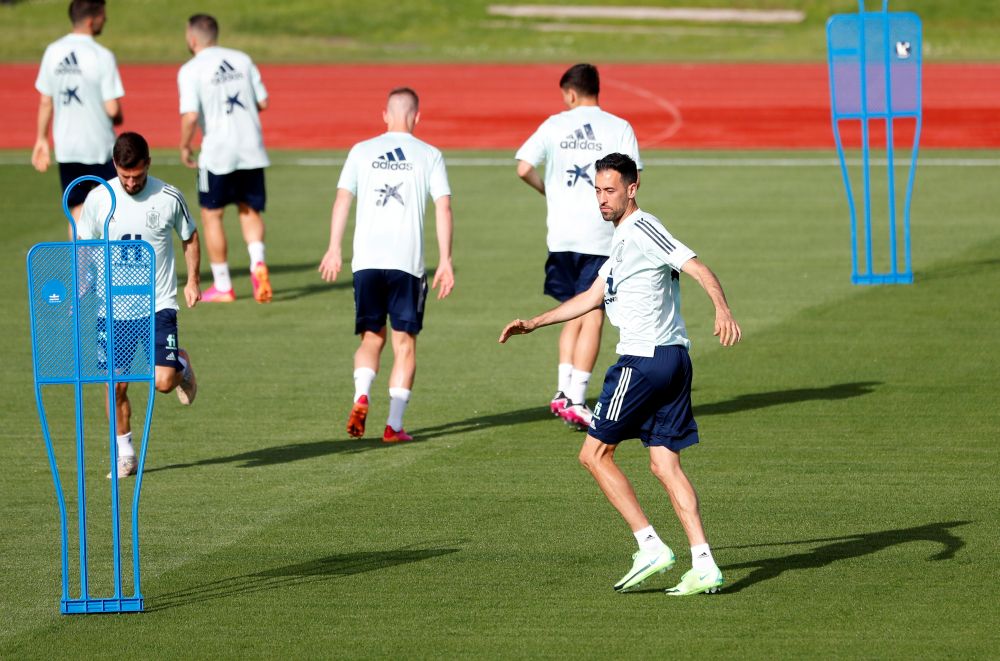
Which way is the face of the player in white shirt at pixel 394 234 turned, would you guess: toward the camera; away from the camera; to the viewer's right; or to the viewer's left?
away from the camera

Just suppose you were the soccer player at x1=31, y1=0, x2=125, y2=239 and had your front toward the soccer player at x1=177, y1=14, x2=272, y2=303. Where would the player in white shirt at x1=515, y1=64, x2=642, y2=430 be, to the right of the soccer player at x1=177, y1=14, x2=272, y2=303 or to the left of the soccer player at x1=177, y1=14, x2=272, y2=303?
right

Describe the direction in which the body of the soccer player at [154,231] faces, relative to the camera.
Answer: toward the camera

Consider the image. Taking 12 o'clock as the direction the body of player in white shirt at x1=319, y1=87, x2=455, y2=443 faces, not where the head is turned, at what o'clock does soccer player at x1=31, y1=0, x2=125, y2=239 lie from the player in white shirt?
The soccer player is roughly at 11 o'clock from the player in white shirt.

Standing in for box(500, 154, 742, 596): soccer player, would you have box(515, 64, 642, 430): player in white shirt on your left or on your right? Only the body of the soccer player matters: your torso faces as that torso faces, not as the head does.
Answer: on your right

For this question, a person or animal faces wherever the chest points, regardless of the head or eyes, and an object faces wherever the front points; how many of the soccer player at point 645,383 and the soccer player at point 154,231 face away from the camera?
0

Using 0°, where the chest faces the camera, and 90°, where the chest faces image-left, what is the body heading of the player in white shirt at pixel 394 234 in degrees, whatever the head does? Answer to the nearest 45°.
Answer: approximately 180°

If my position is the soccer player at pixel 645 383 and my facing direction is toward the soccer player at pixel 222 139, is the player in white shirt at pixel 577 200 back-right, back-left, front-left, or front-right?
front-right

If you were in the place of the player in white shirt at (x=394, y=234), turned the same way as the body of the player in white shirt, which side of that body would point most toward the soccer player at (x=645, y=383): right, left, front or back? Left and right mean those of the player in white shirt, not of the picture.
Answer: back

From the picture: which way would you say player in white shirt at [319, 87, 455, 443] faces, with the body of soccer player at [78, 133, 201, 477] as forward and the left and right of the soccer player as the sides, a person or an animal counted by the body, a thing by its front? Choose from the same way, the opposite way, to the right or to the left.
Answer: the opposite way

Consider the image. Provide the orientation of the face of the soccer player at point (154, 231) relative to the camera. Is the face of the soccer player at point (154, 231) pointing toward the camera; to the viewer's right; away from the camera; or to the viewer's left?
toward the camera

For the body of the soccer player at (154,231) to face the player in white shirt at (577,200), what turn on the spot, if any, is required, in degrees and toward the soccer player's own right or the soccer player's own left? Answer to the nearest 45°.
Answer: approximately 90° to the soccer player's own left

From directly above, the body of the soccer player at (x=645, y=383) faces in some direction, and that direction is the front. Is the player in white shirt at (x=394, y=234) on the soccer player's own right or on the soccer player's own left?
on the soccer player's own right

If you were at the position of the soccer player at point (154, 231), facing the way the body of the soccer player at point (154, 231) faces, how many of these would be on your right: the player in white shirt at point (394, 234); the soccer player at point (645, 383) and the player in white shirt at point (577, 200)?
0

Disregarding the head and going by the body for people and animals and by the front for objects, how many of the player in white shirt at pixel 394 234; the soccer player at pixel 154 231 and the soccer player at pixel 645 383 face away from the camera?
1
